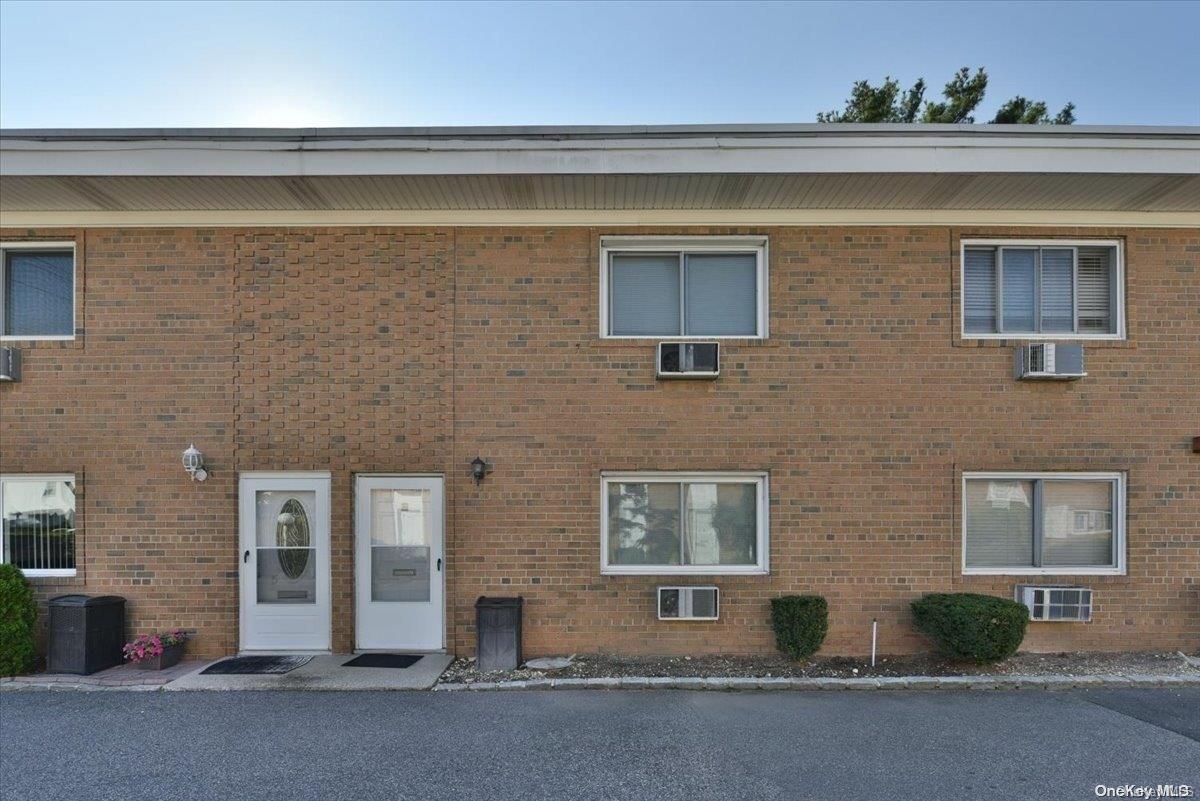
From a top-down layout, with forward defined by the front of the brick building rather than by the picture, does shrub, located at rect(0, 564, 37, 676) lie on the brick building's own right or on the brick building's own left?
on the brick building's own right

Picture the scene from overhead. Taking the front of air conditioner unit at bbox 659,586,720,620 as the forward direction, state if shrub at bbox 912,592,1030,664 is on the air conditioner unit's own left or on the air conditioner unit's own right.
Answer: on the air conditioner unit's own left

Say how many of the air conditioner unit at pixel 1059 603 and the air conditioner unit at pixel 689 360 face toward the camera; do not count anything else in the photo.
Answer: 2

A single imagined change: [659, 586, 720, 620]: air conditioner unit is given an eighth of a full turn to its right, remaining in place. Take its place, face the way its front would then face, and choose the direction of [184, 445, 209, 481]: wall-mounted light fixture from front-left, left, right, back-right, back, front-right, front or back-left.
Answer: front-right

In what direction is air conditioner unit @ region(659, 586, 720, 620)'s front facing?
toward the camera

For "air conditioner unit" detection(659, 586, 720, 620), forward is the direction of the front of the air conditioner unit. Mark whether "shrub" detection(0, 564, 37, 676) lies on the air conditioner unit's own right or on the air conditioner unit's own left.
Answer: on the air conditioner unit's own right

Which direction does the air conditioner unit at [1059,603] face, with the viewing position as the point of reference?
facing the viewer

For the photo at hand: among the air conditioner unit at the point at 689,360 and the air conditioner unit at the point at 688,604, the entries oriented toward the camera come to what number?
2

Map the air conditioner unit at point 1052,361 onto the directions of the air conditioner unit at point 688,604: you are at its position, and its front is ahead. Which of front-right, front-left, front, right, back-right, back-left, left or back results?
left

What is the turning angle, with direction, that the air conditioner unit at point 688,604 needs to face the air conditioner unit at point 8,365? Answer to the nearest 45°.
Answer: approximately 90° to its right

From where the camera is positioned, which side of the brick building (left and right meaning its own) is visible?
front

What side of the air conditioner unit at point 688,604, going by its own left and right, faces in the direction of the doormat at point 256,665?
right
